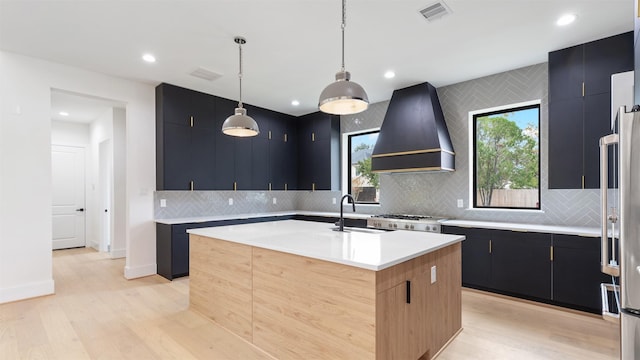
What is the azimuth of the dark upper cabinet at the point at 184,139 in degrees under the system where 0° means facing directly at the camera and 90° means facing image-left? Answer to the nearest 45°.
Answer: approximately 315°

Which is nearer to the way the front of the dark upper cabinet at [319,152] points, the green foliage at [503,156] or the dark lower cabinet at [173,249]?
the dark lower cabinet

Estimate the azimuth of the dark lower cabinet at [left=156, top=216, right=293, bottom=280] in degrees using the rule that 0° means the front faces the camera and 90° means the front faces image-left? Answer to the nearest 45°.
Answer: approximately 315°

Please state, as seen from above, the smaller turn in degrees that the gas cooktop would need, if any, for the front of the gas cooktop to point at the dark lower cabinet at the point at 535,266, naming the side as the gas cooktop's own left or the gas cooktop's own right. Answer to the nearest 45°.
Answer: approximately 90° to the gas cooktop's own left

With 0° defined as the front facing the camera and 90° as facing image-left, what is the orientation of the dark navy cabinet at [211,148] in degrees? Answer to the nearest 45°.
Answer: approximately 315°

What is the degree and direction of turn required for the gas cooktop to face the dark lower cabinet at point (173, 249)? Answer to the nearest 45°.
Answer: approximately 45° to its right

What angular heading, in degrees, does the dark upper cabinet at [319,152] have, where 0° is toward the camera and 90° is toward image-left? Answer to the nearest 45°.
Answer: approximately 45°

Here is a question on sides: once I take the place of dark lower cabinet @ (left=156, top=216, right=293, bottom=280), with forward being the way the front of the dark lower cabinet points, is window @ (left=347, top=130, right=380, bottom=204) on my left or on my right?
on my left
